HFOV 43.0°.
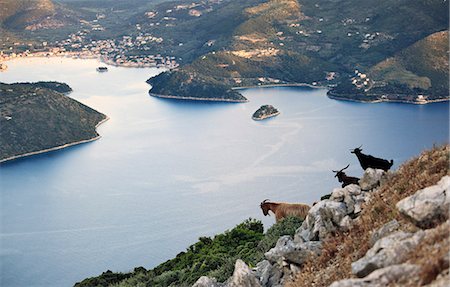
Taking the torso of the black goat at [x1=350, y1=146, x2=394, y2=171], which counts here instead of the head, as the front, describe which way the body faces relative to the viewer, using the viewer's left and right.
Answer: facing to the left of the viewer

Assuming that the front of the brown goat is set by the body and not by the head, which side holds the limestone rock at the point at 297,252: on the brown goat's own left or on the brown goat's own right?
on the brown goat's own left

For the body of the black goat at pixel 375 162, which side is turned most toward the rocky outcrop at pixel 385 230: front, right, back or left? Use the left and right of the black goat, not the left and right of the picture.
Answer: left

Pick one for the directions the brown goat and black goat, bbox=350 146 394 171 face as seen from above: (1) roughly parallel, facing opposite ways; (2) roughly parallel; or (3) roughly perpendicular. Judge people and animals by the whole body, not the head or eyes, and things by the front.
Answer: roughly parallel

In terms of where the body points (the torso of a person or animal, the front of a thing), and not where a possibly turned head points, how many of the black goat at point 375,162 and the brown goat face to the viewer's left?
2

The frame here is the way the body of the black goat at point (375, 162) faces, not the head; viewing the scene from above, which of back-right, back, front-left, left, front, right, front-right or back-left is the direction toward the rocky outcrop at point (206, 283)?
front-left

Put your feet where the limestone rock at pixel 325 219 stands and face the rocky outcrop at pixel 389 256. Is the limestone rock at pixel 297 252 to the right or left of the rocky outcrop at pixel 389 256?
right

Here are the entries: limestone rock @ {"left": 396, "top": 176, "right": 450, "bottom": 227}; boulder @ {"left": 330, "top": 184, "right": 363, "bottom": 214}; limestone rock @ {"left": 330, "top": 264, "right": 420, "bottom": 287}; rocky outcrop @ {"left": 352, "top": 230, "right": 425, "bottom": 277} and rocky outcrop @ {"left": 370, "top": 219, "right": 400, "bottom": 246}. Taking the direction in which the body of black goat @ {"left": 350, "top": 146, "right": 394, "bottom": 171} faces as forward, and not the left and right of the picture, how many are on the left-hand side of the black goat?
5

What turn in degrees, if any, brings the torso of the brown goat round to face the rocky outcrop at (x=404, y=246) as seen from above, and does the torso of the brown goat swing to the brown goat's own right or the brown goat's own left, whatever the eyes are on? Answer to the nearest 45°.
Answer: approximately 90° to the brown goat's own left

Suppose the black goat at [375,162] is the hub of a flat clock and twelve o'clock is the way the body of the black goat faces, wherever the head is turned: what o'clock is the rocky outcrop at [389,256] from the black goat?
The rocky outcrop is roughly at 9 o'clock from the black goat.

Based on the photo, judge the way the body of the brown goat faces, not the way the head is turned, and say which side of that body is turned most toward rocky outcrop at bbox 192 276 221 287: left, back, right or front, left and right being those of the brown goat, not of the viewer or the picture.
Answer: left

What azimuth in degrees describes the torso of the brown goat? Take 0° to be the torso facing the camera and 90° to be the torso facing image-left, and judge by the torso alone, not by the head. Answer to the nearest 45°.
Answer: approximately 90°
